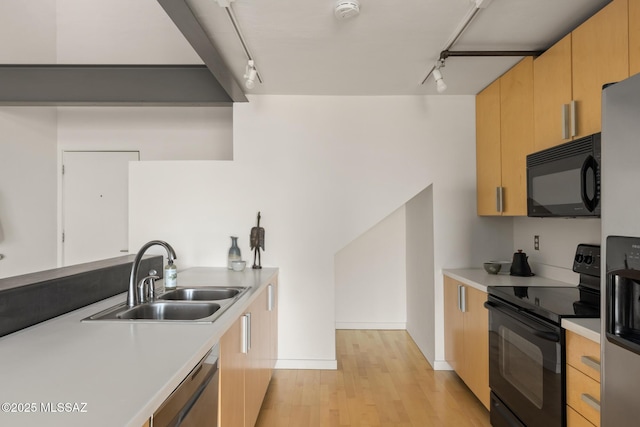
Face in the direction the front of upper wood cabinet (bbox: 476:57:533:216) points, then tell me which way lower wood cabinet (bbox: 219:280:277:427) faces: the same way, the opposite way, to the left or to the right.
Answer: the opposite way

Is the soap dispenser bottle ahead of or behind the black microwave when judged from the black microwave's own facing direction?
ahead

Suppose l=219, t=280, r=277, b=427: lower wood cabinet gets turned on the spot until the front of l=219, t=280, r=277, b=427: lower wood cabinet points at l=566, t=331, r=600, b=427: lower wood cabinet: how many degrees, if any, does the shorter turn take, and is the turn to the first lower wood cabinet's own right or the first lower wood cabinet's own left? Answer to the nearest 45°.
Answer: approximately 45° to the first lower wood cabinet's own right

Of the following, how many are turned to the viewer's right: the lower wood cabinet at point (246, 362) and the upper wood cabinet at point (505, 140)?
1

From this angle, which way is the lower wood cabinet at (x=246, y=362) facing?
to the viewer's right

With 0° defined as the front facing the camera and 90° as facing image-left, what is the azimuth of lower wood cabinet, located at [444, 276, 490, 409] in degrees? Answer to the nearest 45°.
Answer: approximately 45°

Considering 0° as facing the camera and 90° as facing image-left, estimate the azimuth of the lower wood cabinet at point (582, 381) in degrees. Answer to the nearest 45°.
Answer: approximately 45°

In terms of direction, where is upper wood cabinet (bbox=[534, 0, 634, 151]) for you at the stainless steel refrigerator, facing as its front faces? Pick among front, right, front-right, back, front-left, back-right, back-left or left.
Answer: back-right

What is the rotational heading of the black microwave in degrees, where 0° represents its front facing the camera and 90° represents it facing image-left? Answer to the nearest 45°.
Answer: approximately 45°

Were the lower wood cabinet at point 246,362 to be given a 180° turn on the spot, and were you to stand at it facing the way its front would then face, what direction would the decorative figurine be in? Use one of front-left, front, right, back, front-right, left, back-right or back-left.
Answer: right

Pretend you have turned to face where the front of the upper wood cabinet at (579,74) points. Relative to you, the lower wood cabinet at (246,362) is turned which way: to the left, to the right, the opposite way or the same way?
the opposite way

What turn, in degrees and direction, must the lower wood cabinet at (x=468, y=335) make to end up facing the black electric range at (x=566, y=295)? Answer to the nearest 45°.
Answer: approximately 90° to its left

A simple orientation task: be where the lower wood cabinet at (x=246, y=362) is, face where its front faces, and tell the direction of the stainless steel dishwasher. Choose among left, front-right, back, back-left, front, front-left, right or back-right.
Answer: right
